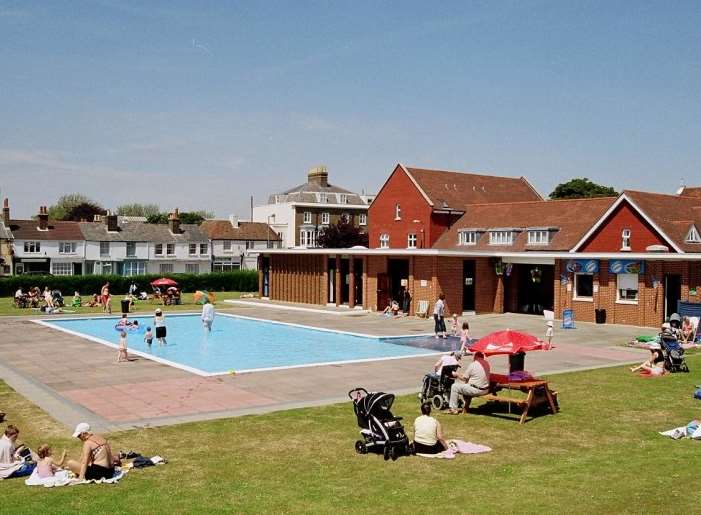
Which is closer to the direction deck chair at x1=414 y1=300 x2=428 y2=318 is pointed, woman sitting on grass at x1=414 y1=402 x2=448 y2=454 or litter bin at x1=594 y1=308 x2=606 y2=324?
the woman sitting on grass

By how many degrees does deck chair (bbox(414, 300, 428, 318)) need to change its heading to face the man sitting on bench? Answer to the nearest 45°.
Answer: approximately 45° to its left

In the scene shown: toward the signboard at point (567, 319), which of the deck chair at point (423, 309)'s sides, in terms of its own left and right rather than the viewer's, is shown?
left

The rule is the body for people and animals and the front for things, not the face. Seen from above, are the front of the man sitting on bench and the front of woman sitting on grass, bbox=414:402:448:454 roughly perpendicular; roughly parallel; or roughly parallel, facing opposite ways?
roughly perpendicular

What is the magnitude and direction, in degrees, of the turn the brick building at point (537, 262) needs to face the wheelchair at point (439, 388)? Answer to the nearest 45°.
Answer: approximately 45° to its left

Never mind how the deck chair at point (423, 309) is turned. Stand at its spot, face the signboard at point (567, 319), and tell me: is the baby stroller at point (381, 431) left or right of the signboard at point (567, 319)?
right

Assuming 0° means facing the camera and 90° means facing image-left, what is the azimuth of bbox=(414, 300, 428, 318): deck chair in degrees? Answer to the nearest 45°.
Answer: approximately 45°

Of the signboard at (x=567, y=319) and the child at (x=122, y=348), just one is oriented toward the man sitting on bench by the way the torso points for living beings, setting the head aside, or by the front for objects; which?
the signboard

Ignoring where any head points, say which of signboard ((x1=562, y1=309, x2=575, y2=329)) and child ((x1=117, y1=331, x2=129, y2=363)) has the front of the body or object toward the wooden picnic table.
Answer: the signboard

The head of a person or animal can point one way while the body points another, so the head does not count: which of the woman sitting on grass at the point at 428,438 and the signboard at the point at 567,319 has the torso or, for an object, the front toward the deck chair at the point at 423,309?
the woman sitting on grass
